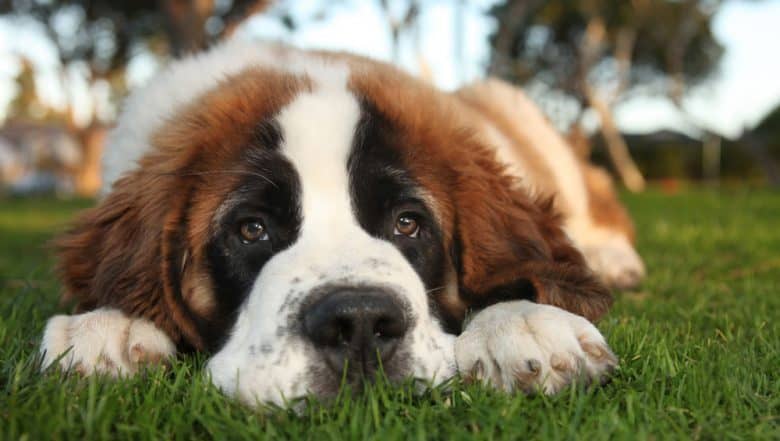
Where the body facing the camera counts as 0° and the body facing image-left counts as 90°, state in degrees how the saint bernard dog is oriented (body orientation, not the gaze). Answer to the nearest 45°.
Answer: approximately 0°

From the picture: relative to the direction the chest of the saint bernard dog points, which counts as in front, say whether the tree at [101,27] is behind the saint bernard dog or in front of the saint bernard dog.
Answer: behind

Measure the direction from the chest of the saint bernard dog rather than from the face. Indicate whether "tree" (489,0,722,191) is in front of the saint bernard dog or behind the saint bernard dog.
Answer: behind
